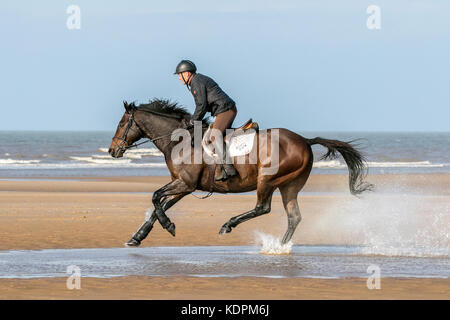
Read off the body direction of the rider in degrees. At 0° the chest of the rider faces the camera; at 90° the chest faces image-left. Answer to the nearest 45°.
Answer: approximately 90°

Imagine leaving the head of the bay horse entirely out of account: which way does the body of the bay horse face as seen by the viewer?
to the viewer's left

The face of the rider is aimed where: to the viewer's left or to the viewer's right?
to the viewer's left
